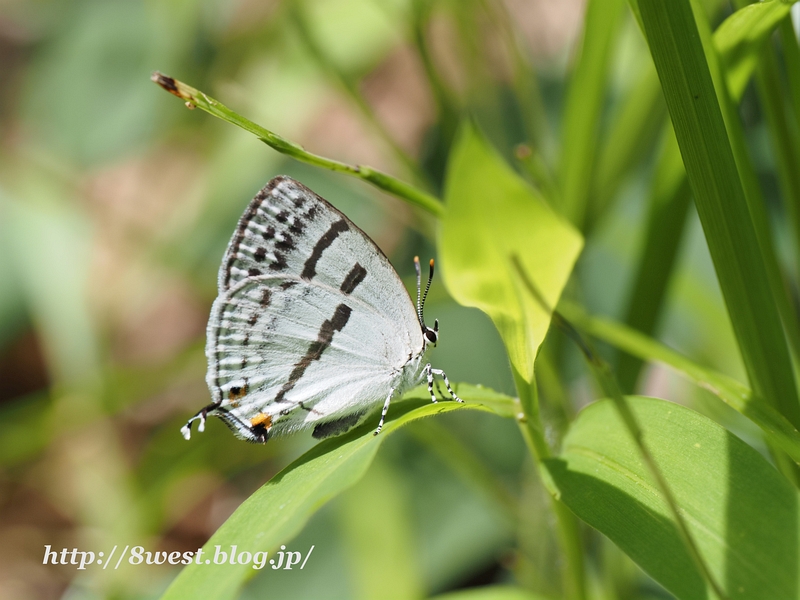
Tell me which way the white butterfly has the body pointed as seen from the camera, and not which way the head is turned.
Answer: to the viewer's right

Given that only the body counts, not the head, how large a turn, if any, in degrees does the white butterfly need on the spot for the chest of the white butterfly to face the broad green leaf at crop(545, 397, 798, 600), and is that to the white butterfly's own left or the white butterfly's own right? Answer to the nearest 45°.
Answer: approximately 45° to the white butterfly's own right
